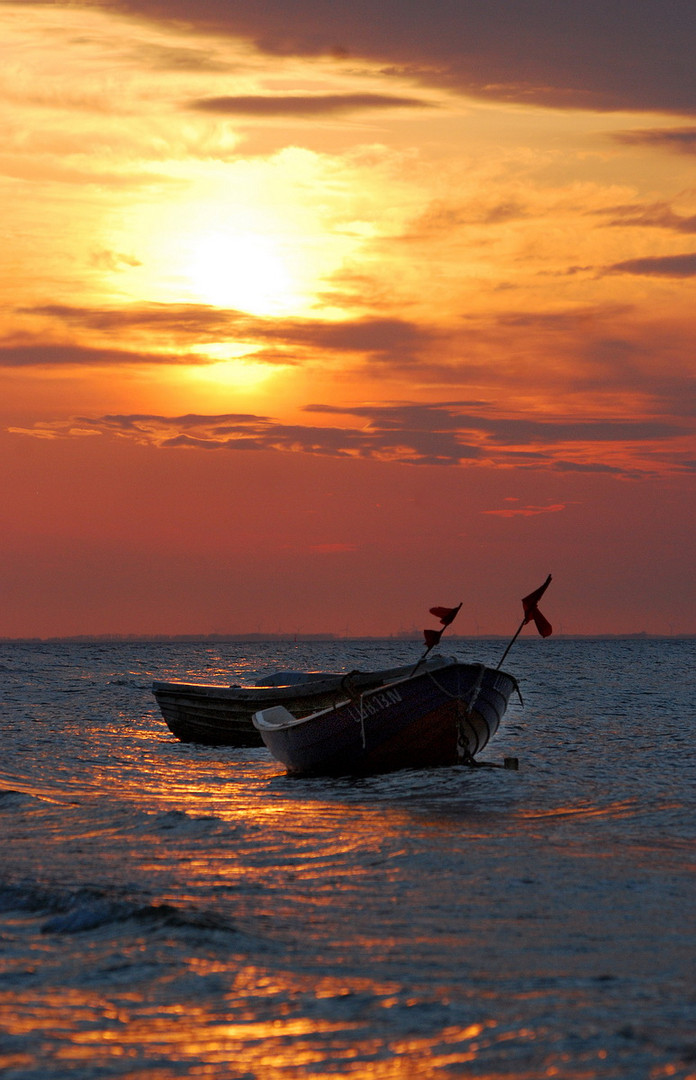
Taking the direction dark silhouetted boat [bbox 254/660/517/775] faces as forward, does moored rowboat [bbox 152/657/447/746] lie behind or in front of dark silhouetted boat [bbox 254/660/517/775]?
behind

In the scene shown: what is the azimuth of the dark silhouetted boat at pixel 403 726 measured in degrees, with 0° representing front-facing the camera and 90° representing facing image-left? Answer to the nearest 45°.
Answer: approximately 315°

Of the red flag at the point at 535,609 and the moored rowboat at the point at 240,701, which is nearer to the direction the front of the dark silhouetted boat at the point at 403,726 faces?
the red flag

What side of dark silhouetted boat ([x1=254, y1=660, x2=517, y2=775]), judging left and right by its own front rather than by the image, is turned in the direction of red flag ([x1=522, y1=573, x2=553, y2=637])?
front
